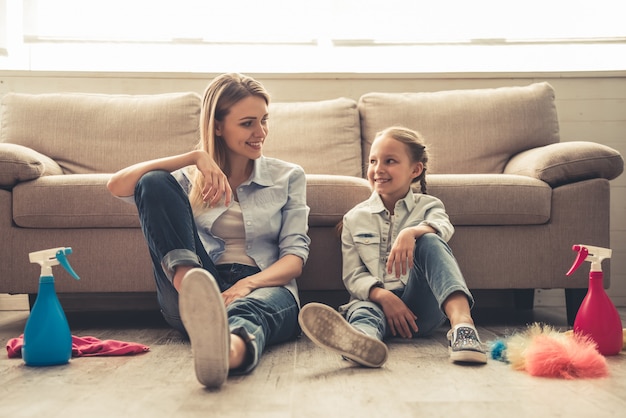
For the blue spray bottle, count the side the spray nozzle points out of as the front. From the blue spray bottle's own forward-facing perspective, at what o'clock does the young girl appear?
The young girl is roughly at 12 o'clock from the blue spray bottle.

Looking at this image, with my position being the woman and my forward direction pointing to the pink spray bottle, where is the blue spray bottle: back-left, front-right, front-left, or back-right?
back-right

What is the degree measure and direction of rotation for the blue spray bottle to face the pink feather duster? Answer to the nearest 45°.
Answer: approximately 45° to its right

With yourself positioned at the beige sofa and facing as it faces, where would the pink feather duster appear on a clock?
The pink feather duster is roughly at 11 o'clock from the beige sofa.

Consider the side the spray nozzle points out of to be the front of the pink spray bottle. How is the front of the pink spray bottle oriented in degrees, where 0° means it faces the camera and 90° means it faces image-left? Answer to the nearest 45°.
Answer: approximately 90°

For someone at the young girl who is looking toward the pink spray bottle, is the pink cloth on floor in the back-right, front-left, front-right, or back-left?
back-right

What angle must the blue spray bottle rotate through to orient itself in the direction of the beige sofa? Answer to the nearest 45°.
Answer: approximately 45° to its left

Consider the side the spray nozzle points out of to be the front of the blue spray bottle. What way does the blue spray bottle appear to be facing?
to the viewer's right

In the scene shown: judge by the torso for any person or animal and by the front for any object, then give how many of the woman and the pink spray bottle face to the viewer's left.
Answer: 1

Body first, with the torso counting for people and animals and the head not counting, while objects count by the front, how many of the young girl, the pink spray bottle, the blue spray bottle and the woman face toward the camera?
2

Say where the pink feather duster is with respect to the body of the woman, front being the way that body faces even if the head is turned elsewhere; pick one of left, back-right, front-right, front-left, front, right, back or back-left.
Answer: front-left

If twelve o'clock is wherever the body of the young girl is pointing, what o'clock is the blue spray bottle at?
The blue spray bottle is roughly at 2 o'clock from the young girl.

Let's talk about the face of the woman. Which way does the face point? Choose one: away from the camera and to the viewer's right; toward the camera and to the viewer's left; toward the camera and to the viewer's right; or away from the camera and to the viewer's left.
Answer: toward the camera and to the viewer's right

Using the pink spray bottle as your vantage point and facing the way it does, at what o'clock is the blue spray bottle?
The blue spray bottle is roughly at 11 o'clock from the pink spray bottle.
